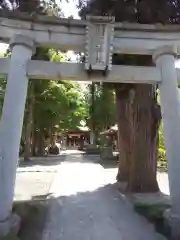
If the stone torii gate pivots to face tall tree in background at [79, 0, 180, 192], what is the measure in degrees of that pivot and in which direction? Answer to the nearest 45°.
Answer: approximately 135° to its left

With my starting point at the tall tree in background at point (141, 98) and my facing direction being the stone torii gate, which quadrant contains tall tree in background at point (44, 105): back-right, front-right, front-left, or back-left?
back-right

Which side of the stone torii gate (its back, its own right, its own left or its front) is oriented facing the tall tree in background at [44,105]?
back

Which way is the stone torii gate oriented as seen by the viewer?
toward the camera
